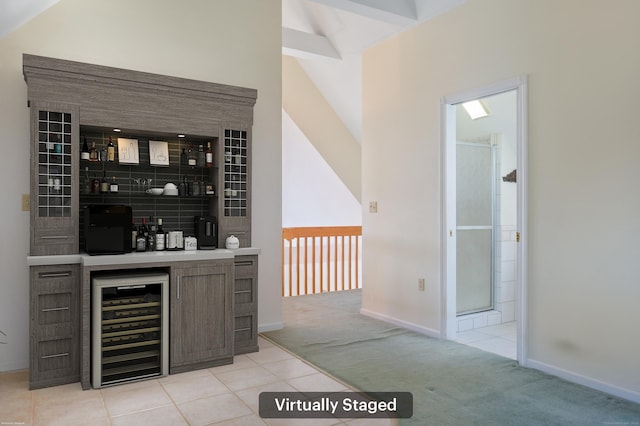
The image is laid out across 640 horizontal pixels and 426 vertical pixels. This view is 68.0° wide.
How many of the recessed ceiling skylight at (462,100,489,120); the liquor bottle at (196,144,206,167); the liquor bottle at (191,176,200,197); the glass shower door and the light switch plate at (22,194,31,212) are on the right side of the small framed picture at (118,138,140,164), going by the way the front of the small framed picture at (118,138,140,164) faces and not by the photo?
1

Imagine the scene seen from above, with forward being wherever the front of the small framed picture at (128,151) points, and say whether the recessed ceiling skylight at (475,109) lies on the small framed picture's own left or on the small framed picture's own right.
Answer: on the small framed picture's own left

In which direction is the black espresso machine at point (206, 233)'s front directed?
toward the camera

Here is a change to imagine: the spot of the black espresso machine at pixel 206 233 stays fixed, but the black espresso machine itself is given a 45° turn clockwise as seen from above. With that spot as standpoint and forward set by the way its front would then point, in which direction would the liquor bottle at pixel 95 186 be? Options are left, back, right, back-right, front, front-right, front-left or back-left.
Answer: front-right

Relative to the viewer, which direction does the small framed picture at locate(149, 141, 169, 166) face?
toward the camera

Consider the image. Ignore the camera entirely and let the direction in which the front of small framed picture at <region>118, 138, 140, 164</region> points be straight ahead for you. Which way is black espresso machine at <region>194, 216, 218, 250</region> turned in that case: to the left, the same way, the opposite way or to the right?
the same way

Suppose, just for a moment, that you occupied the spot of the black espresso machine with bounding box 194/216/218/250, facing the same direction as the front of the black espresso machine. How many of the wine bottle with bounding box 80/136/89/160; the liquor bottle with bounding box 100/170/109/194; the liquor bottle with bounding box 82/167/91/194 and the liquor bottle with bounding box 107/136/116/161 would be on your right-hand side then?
4

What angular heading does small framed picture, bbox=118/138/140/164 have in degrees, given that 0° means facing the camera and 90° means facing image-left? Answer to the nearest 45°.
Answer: approximately 0°

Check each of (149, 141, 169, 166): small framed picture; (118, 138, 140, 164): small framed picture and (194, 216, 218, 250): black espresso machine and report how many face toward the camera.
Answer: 3

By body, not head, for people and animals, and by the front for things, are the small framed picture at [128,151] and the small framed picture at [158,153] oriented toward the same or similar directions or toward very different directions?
same or similar directions
